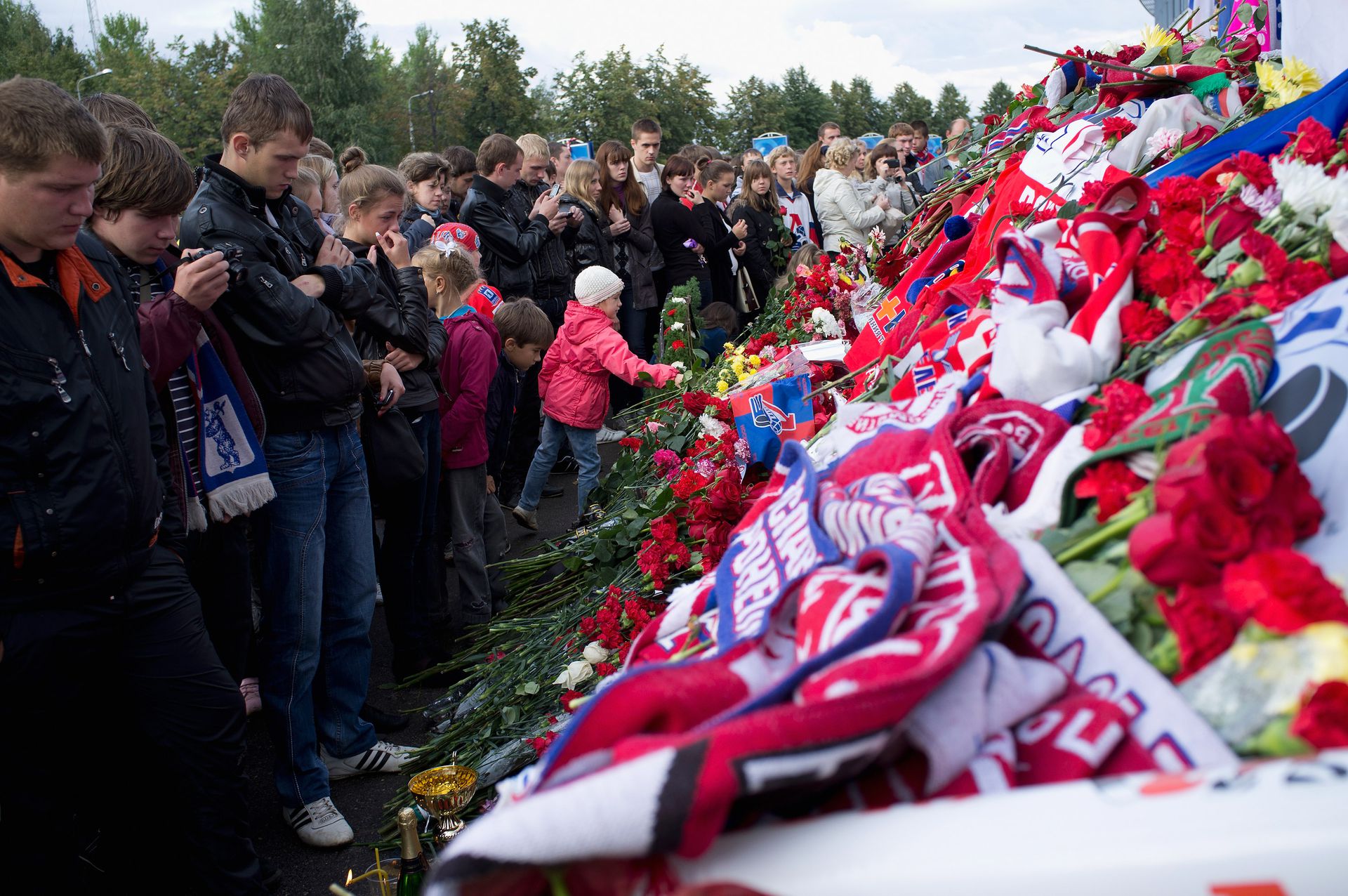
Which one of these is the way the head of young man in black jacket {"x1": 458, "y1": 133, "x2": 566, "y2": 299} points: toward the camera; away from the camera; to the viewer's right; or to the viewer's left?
to the viewer's right

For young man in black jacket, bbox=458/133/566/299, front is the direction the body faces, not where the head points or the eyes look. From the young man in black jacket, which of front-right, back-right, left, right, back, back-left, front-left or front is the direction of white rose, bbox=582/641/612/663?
right

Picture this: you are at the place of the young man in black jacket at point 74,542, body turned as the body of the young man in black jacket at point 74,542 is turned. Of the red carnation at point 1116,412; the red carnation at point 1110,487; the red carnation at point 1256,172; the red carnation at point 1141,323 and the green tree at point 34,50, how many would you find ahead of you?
4

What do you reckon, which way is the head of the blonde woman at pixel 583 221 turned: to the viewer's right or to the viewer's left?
to the viewer's right

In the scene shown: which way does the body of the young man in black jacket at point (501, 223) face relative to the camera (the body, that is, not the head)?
to the viewer's right

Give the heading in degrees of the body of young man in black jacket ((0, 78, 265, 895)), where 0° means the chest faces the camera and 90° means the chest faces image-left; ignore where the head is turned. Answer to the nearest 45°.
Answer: approximately 315°

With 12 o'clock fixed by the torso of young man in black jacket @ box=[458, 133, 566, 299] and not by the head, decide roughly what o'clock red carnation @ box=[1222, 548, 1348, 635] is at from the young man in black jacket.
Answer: The red carnation is roughly at 3 o'clock from the young man in black jacket.
